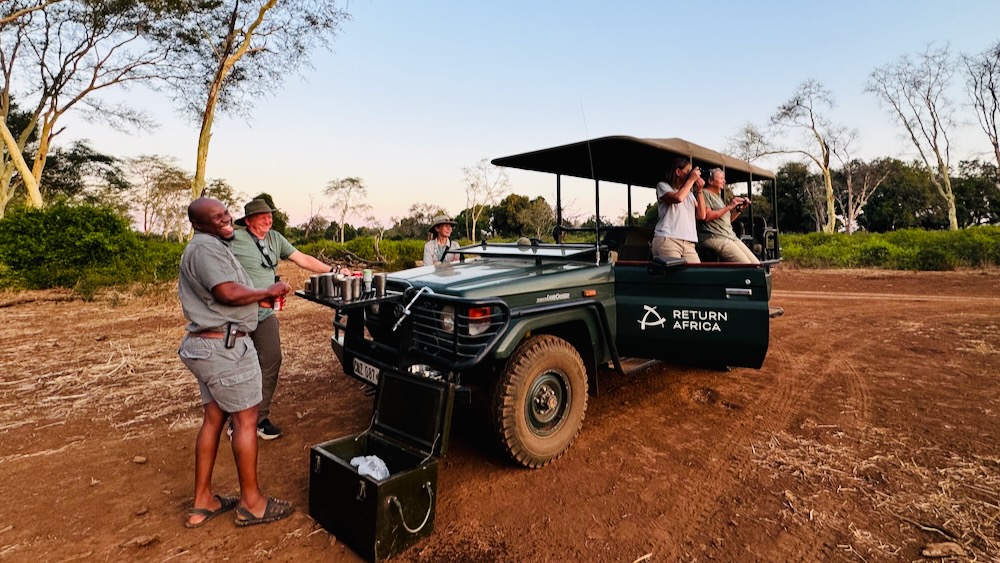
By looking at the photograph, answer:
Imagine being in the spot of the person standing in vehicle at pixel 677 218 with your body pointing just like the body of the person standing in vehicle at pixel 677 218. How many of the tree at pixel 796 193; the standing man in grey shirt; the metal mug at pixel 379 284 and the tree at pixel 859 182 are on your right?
2

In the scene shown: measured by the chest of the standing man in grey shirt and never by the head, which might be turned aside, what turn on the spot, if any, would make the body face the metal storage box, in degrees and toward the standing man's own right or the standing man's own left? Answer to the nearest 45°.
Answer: approximately 45° to the standing man's own right

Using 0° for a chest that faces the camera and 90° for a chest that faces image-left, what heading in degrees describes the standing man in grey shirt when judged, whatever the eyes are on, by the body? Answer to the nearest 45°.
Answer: approximately 270°

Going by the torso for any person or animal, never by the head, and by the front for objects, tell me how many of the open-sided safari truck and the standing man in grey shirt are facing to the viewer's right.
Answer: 1

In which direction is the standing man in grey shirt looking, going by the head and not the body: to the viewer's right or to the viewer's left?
to the viewer's right

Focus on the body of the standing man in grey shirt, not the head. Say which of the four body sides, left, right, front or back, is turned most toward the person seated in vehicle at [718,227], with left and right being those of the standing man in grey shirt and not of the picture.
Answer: front

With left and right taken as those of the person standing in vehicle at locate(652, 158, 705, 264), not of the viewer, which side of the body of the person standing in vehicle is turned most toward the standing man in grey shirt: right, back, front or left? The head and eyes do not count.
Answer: right

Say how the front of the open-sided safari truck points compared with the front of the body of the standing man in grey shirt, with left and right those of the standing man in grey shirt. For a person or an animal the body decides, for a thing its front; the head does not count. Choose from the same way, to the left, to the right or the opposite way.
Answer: the opposite way

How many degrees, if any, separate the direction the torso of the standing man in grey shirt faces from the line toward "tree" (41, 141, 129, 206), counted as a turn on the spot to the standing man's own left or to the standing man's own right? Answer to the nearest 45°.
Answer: approximately 90° to the standing man's own left

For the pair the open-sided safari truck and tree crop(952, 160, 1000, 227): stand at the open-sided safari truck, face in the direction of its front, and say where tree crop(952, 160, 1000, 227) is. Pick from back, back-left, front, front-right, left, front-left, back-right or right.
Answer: back

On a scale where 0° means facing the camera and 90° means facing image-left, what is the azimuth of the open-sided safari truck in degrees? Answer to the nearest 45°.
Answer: approximately 45°
